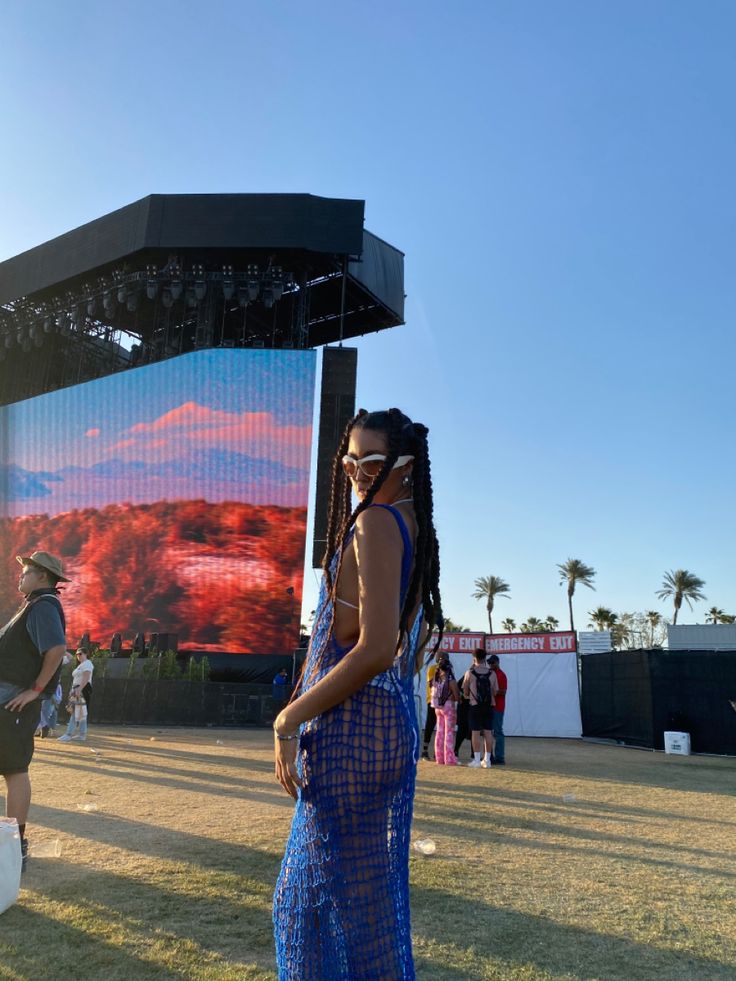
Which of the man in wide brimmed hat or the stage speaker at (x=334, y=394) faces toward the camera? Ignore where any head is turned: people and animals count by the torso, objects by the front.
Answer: the stage speaker

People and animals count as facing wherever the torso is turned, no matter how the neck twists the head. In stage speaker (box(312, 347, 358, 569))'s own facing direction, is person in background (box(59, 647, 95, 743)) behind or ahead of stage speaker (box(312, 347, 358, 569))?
ahead

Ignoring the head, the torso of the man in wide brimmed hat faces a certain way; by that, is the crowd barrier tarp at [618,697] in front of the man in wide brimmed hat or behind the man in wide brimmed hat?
behind

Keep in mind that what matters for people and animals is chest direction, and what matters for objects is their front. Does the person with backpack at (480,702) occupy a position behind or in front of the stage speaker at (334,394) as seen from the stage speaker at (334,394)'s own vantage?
in front

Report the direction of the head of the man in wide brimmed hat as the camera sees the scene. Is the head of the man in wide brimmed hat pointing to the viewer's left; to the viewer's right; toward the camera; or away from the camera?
to the viewer's left

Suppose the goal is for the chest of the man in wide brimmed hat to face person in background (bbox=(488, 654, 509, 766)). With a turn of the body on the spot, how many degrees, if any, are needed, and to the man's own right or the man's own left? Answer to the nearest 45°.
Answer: approximately 135° to the man's own right

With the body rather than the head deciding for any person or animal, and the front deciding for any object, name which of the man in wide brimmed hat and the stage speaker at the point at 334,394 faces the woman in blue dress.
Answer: the stage speaker

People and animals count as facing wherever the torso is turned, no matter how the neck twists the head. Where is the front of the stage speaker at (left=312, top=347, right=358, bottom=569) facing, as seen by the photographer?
facing the viewer

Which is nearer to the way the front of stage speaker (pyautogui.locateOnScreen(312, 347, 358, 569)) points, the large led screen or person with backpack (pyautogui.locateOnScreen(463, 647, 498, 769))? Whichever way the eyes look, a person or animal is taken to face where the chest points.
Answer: the person with backpack

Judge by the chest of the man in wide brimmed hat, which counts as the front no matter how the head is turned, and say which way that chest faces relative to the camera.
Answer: to the viewer's left

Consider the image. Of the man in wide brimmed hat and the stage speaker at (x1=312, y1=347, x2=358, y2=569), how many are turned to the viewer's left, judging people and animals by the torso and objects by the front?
1

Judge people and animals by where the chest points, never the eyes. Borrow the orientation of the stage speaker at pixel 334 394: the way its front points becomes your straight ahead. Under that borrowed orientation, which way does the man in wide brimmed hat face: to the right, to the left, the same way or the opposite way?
to the right

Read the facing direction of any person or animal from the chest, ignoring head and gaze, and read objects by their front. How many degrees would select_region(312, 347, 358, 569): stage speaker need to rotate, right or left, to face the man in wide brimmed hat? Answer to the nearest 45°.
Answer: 0° — it already faces them
